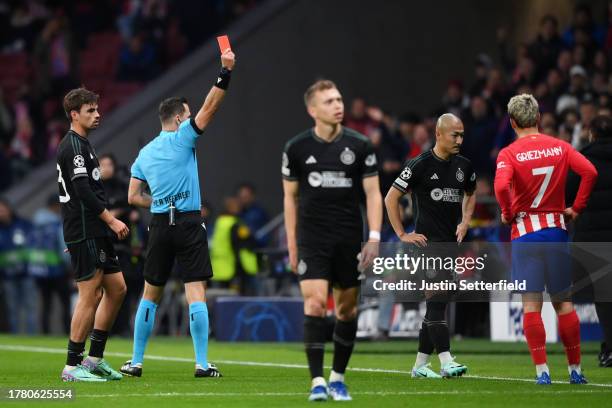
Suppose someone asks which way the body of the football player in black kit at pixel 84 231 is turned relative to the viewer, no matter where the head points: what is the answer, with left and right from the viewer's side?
facing to the right of the viewer

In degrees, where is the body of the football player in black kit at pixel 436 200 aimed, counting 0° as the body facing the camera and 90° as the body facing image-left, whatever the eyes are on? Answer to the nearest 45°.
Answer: approximately 315°

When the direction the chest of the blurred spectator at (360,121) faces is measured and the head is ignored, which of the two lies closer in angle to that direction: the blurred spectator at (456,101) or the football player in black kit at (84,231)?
the football player in black kit

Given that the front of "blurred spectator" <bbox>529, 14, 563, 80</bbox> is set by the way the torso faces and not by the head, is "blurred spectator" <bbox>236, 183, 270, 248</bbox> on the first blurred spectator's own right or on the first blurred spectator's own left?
on the first blurred spectator's own right
